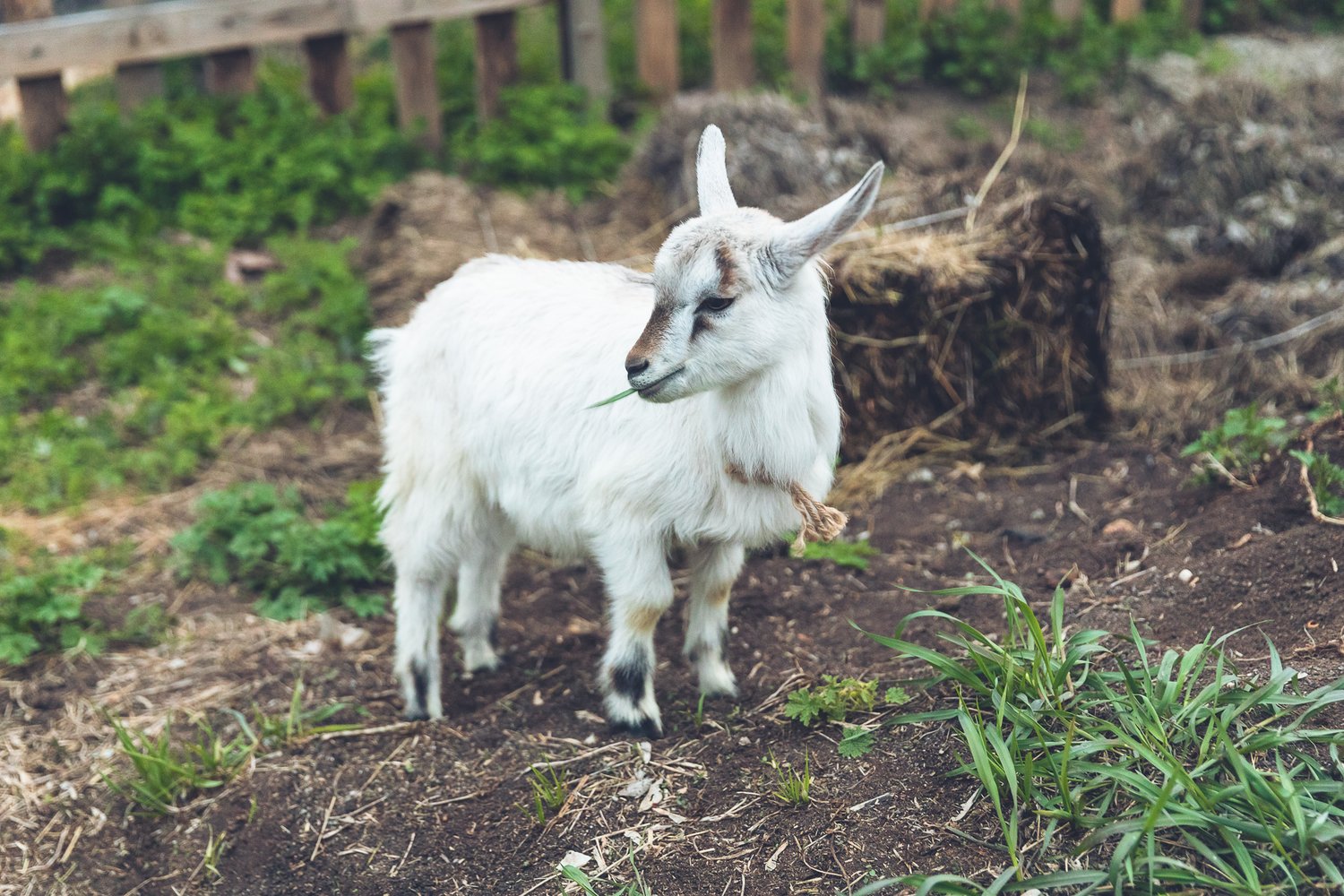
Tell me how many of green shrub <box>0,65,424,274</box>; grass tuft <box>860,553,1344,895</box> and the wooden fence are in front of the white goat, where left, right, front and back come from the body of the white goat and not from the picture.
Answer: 1

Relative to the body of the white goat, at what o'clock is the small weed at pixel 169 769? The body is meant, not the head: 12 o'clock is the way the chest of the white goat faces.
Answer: The small weed is roughly at 4 o'clock from the white goat.

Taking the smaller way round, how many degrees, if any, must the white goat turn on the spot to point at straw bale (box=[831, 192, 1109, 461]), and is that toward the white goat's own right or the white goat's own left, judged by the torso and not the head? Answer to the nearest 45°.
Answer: approximately 90° to the white goat's own left

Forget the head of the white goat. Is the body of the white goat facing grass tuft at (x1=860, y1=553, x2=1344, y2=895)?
yes

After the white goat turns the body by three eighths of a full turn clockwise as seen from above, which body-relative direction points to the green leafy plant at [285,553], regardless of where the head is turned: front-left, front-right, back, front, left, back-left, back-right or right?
front-right

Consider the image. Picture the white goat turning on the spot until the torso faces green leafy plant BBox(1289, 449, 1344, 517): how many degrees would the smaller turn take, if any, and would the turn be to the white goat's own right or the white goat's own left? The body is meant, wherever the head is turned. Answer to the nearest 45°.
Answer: approximately 45° to the white goat's own left

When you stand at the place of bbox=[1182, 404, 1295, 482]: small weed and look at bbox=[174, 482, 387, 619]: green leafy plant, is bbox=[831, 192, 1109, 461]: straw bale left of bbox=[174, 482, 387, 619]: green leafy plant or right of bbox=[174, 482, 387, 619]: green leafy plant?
right

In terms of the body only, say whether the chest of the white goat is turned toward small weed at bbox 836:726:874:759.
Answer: yes

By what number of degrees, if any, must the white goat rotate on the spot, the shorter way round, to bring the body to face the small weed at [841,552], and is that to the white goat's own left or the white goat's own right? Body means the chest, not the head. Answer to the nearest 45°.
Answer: approximately 90° to the white goat's own left

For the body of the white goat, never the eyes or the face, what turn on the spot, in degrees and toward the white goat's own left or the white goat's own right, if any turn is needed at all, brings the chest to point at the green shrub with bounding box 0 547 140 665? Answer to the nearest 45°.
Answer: approximately 135° to the white goat's own right

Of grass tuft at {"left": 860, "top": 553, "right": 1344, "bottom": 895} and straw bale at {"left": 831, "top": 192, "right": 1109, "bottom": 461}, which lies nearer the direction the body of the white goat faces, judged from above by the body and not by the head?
the grass tuft

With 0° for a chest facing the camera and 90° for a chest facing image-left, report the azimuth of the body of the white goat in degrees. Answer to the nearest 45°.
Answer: approximately 315°
